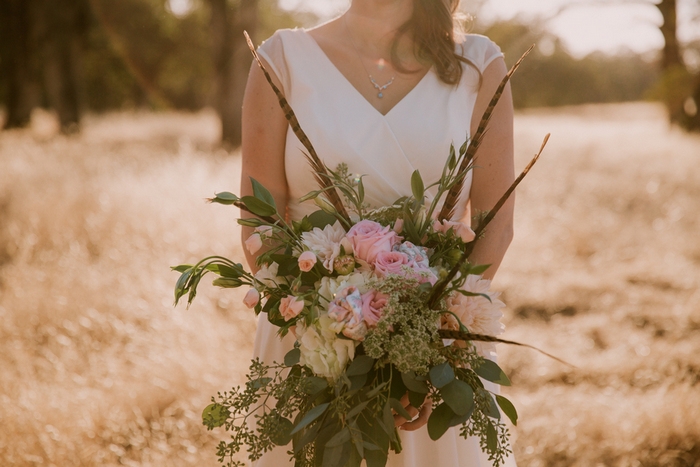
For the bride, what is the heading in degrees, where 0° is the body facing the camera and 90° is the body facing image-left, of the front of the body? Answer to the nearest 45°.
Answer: approximately 0°
